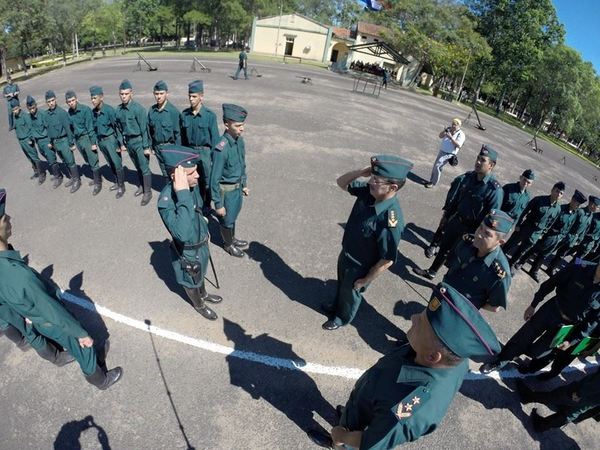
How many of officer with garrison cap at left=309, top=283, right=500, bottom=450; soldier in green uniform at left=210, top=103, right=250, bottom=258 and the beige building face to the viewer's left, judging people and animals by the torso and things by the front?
1

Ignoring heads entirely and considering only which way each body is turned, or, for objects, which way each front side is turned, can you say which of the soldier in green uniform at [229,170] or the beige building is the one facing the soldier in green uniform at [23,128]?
the beige building

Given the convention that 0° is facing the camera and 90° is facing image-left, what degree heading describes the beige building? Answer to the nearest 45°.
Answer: approximately 0°

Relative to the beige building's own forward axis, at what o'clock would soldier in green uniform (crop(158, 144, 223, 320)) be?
The soldier in green uniform is roughly at 12 o'clock from the beige building.

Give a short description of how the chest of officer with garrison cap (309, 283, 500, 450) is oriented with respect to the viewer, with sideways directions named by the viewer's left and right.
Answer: facing to the left of the viewer

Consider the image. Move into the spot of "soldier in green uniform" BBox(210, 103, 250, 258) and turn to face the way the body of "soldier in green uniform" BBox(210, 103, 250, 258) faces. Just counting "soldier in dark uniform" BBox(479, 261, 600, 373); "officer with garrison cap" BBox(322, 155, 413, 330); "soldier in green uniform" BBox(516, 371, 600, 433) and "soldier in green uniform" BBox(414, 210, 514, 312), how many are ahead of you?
4

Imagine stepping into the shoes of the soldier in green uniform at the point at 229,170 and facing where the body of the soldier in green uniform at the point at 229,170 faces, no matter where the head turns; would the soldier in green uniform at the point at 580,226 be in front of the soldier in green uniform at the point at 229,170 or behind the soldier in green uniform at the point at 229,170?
in front

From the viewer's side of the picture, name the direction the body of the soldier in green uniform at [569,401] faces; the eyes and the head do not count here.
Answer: to the viewer's left

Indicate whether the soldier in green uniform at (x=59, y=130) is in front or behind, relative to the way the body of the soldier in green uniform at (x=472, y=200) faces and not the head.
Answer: in front

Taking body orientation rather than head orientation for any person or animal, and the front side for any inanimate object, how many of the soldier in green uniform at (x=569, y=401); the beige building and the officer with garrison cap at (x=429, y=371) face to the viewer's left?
2

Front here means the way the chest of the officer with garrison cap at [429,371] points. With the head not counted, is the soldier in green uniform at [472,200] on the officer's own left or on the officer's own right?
on the officer's own right

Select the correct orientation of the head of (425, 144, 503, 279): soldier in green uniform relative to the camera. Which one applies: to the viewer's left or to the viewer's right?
to the viewer's left

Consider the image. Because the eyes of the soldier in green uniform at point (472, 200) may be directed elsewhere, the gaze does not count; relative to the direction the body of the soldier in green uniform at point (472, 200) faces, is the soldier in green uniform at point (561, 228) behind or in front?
behind
